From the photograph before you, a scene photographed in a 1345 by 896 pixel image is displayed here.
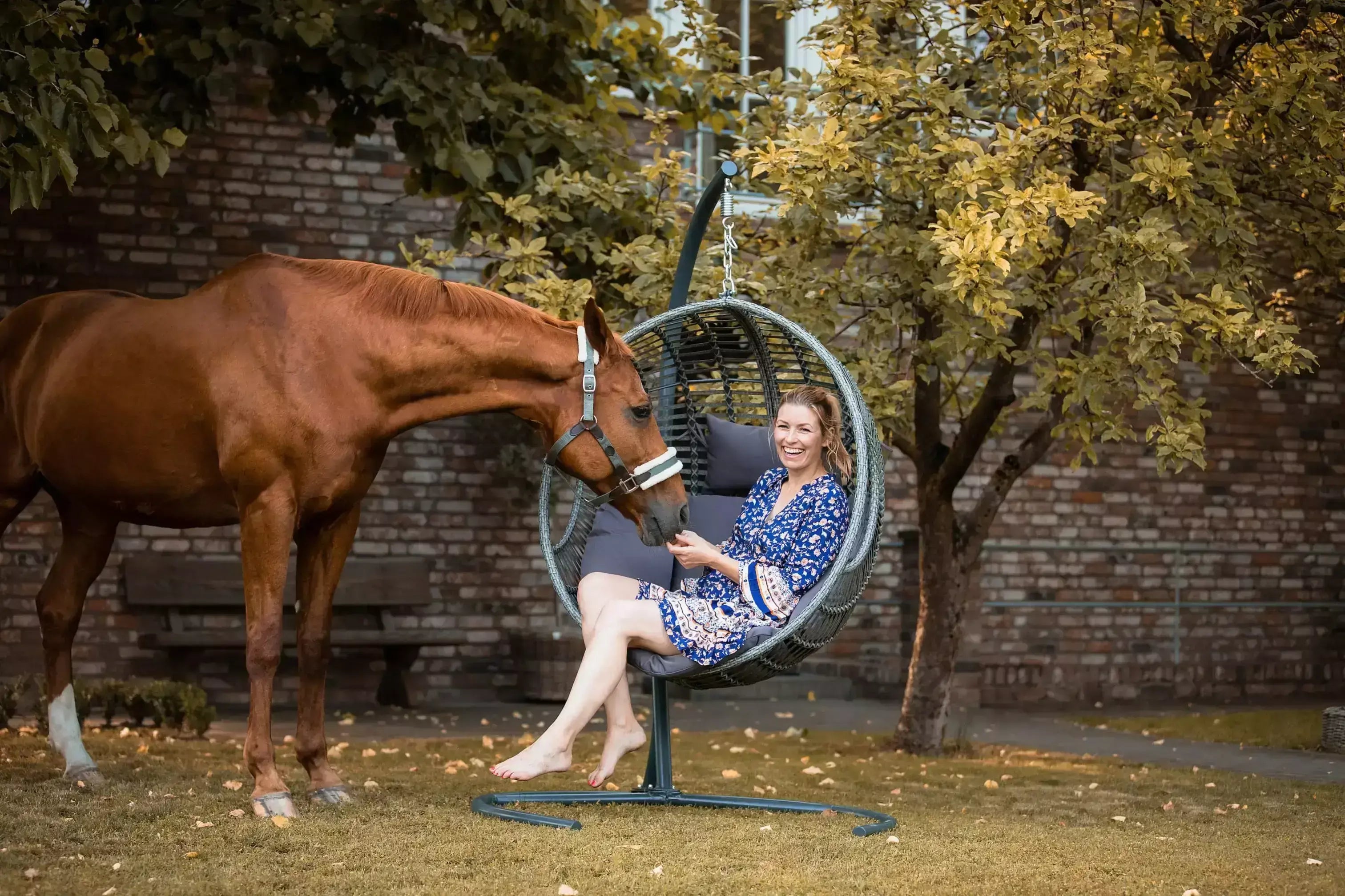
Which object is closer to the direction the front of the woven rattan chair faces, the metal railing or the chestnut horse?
the chestnut horse

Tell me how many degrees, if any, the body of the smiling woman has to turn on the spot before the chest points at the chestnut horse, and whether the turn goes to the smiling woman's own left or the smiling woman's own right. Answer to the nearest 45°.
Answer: approximately 45° to the smiling woman's own right

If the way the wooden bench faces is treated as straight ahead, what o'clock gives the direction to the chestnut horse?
The chestnut horse is roughly at 12 o'clock from the wooden bench.

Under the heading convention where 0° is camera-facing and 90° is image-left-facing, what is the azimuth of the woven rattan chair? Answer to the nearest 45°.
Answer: approximately 45°

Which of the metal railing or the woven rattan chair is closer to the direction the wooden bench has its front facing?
the woven rattan chair

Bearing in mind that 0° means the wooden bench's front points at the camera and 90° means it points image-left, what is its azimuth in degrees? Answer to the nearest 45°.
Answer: approximately 0°

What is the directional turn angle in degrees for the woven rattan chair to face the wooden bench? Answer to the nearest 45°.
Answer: approximately 90° to its right

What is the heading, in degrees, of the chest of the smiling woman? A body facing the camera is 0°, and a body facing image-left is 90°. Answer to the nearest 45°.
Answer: approximately 45°
